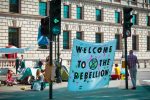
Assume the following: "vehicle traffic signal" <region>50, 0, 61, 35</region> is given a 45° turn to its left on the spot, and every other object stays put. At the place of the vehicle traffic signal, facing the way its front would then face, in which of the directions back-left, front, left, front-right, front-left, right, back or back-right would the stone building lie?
back-left

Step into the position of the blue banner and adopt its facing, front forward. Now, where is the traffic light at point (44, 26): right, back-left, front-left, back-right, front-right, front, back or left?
right

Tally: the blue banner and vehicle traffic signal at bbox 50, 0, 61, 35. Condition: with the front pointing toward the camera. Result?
2

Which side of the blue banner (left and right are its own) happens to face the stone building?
back

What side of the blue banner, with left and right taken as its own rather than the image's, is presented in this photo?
front
